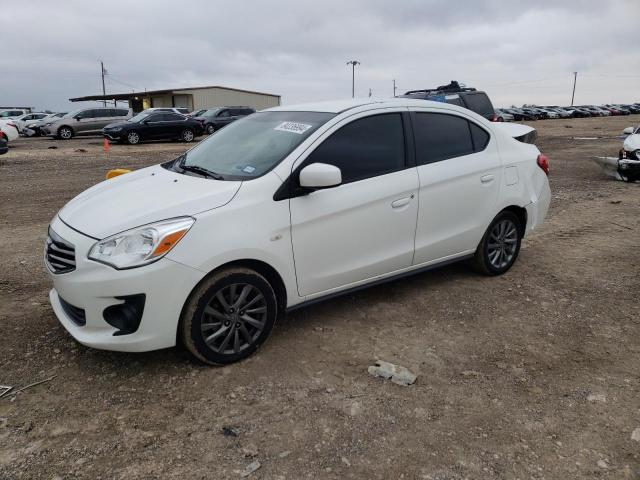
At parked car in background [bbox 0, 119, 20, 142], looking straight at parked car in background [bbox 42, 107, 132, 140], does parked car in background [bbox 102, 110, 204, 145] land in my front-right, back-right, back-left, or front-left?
front-right

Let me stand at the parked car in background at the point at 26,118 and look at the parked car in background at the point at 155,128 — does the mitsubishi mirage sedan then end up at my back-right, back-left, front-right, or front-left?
front-right

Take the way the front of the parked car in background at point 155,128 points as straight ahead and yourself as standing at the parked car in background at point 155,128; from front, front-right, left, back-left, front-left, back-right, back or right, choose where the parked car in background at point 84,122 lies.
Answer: right

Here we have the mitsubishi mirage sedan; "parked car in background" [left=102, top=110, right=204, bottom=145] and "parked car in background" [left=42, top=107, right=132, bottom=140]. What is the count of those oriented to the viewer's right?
0

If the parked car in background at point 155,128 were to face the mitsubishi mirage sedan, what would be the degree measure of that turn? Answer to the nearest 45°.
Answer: approximately 45° to its left

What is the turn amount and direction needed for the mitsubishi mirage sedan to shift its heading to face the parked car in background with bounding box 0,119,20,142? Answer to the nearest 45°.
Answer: approximately 90° to its right

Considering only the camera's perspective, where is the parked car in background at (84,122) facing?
facing the viewer and to the left of the viewer

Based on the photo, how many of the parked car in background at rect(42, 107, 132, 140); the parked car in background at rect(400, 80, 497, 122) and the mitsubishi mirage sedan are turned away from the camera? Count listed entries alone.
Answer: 0

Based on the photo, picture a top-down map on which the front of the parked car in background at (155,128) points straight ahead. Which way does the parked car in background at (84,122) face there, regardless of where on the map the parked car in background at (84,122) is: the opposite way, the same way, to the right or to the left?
the same way
